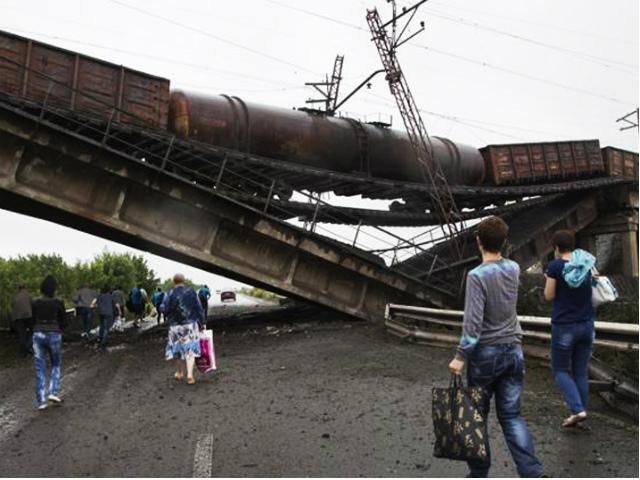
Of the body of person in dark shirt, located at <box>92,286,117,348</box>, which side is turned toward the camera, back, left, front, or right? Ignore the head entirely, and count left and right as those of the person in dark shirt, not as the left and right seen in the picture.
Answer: back

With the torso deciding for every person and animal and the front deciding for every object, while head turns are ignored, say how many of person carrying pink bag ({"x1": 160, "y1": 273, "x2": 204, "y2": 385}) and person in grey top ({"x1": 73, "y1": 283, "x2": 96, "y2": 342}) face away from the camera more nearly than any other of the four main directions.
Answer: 2

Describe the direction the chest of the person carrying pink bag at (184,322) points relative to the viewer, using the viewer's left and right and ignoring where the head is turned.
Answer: facing away from the viewer

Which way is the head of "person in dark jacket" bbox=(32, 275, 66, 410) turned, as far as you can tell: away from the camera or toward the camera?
away from the camera

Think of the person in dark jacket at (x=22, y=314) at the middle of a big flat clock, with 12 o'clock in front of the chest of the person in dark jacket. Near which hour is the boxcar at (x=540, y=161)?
The boxcar is roughly at 3 o'clock from the person in dark jacket.

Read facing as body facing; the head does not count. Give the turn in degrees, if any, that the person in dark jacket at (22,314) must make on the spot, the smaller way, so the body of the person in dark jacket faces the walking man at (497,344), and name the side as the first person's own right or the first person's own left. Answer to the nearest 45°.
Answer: approximately 180°

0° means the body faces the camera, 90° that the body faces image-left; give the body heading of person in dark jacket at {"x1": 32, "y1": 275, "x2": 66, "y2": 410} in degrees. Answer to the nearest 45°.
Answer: approximately 180°

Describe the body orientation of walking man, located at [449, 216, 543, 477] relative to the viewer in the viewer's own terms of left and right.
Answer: facing away from the viewer and to the left of the viewer

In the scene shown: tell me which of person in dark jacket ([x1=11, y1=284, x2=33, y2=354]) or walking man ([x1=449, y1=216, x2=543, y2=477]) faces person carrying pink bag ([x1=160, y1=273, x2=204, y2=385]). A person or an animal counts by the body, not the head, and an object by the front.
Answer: the walking man

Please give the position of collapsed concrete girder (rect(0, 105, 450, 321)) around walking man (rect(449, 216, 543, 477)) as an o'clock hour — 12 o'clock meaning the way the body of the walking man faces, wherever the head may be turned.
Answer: The collapsed concrete girder is roughly at 12 o'clock from the walking man.

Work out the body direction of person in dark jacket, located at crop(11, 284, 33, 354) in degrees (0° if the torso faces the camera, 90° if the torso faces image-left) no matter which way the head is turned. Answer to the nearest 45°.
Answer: approximately 180°

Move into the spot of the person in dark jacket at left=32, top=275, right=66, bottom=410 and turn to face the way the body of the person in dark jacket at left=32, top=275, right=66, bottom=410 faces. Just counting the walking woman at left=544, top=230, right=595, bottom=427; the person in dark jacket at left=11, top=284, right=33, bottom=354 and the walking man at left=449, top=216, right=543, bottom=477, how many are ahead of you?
1
